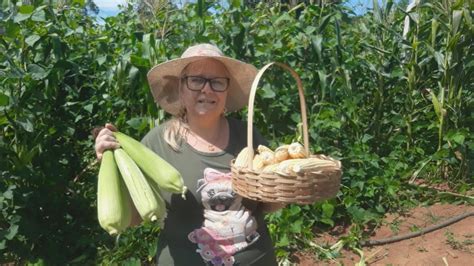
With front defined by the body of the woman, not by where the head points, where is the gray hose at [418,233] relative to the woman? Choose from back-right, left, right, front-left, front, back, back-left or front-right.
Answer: back-left

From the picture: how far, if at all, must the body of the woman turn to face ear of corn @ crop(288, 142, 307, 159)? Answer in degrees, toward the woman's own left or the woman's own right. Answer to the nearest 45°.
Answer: approximately 90° to the woman's own left

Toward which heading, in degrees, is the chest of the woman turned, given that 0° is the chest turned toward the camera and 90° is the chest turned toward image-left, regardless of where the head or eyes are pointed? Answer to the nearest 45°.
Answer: approximately 0°
